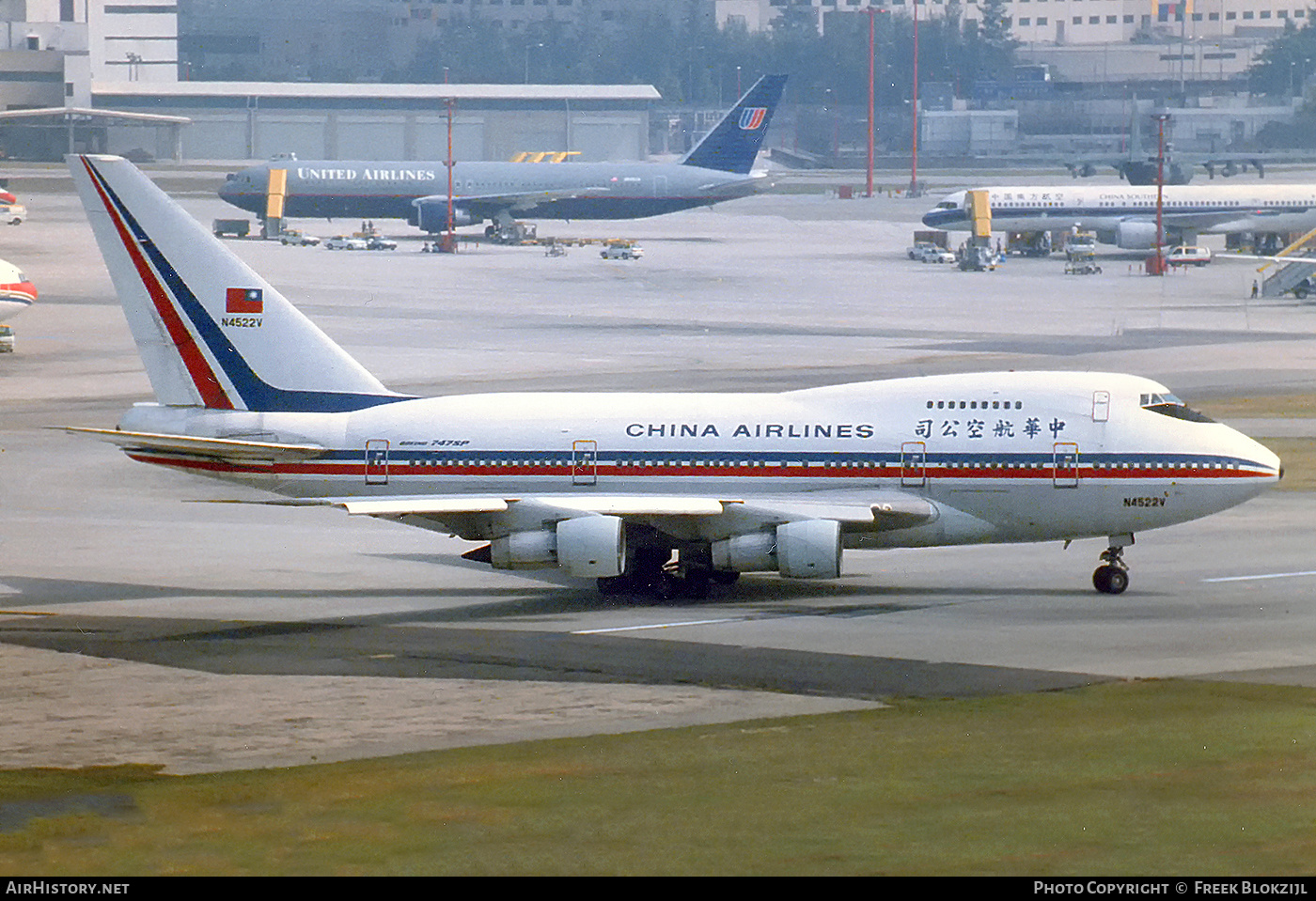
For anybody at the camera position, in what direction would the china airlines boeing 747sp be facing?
facing to the right of the viewer
